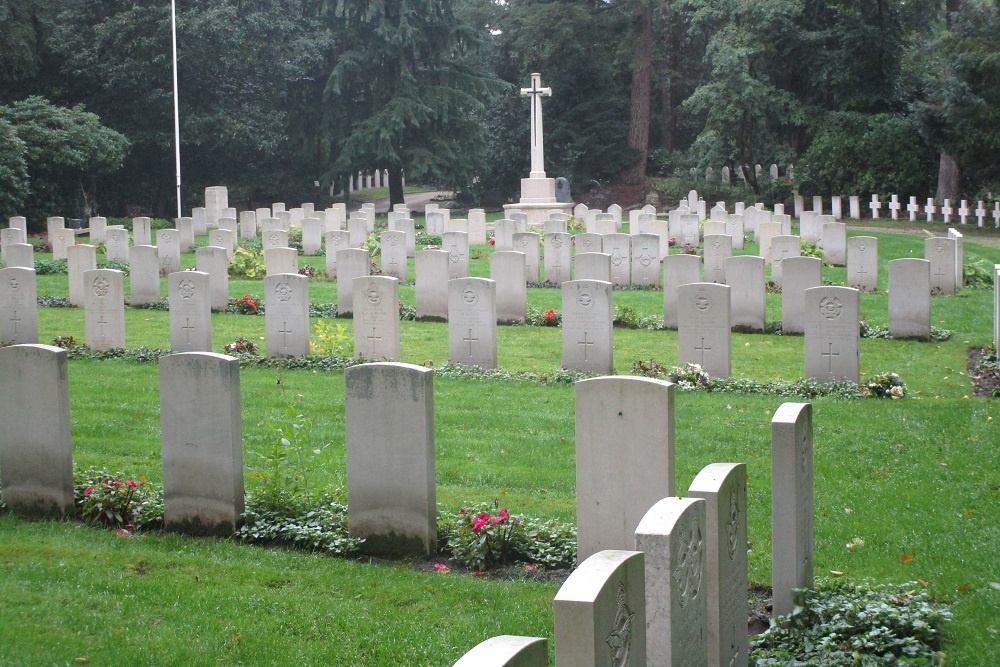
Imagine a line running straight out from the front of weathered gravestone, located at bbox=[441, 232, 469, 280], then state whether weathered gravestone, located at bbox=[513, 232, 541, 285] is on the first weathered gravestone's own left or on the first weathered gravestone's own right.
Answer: on the first weathered gravestone's own left

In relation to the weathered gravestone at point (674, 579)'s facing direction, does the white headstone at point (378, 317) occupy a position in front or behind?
behind

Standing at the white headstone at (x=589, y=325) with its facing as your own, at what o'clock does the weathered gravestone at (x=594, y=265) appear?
The weathered gravestone is roughly at 6 o'clock from the white headstone.

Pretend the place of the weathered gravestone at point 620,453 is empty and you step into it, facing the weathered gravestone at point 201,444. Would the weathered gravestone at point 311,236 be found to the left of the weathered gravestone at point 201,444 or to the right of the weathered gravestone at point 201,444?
right

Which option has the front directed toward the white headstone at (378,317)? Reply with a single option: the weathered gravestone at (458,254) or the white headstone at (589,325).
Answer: the weathered gravestone

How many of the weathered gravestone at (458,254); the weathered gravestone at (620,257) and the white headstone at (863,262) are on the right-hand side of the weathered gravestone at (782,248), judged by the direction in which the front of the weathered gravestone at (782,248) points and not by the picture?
2

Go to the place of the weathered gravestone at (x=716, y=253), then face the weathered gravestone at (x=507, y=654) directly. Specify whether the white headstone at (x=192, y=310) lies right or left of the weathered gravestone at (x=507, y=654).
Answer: right

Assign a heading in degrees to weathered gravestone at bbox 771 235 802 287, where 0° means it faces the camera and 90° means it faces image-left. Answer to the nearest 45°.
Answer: approximately 0°

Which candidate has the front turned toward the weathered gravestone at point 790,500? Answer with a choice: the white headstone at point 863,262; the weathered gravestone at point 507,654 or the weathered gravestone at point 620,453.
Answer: the white headstone

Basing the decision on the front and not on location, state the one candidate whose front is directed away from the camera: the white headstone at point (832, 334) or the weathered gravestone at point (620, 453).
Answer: the weathered gravestone

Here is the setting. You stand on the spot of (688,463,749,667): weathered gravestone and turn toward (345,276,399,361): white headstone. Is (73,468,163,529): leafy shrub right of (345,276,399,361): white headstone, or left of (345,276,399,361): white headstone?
left
